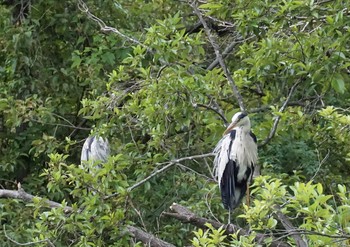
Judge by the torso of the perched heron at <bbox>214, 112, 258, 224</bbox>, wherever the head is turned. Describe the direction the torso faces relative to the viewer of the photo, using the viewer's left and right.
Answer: facing the viewer and to the right of the viewer
